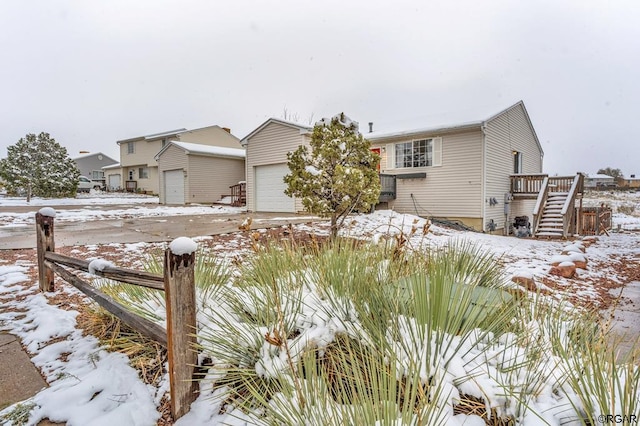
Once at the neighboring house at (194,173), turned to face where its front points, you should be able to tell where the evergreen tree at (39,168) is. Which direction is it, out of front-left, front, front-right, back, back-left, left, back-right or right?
front-right

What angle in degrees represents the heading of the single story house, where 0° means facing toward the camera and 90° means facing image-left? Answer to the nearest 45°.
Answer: approximately 45°

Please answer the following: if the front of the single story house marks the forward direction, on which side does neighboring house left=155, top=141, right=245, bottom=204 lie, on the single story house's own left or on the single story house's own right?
on the single story house's own right

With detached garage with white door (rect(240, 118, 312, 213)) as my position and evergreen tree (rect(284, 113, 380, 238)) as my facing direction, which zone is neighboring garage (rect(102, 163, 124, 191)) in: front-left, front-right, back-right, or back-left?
back-right

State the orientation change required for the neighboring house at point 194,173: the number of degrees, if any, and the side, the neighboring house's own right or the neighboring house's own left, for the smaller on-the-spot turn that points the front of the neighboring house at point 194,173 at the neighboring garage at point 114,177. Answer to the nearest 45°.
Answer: approximately 90° to the neighboring house's own right

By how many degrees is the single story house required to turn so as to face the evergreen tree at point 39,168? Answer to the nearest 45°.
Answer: approximately 45° to its right

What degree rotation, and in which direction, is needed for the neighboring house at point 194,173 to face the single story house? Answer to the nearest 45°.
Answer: approximately 90° to its left

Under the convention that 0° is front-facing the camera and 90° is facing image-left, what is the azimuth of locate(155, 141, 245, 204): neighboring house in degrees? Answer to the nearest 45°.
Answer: approximately 45°
